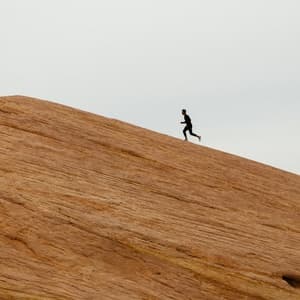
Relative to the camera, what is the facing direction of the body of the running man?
to the viewer's left
